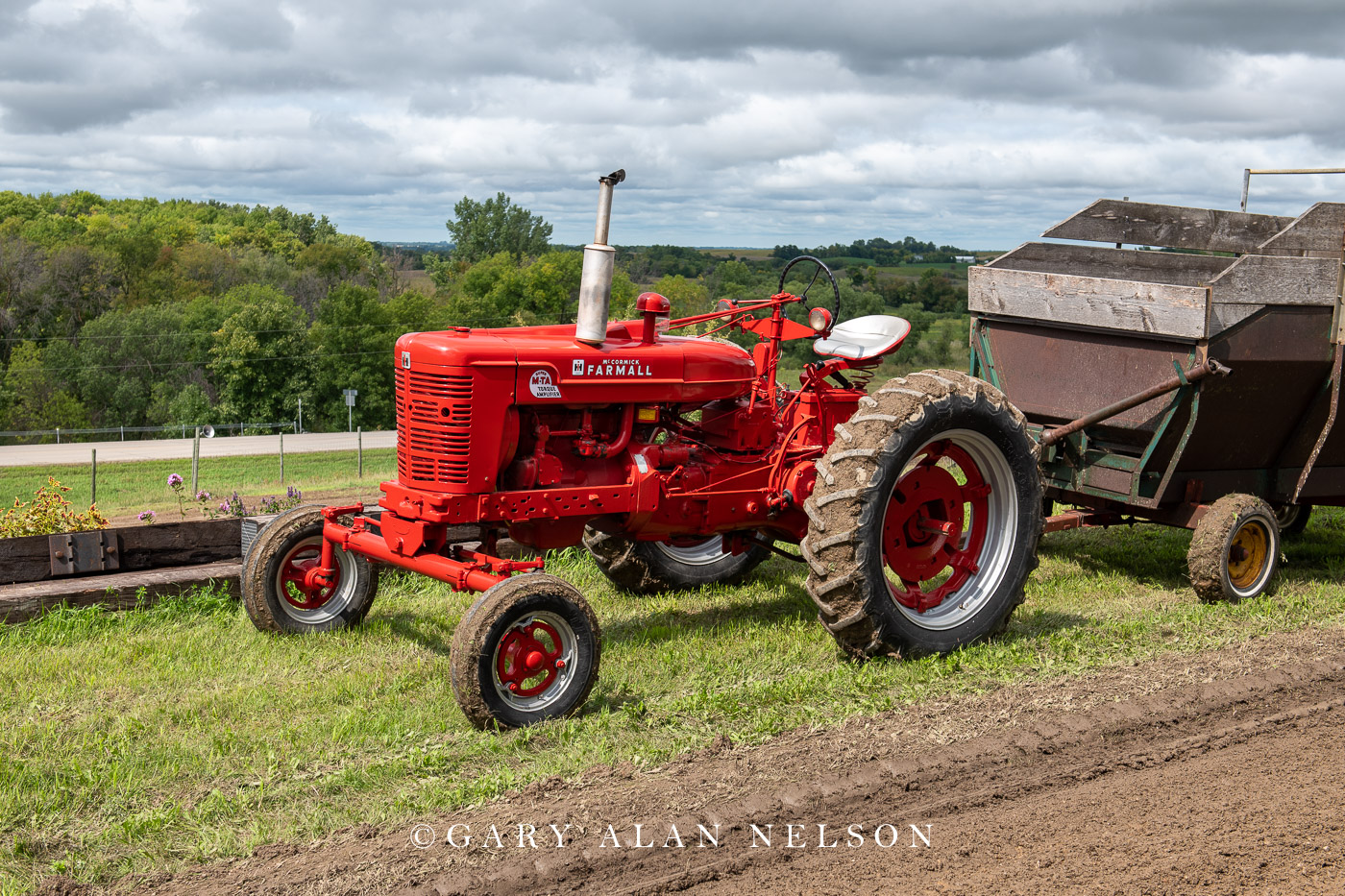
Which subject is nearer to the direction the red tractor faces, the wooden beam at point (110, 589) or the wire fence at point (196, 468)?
the wooden beam

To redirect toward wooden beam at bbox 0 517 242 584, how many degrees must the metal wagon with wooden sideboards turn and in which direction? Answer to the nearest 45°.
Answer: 0° — it already faces it

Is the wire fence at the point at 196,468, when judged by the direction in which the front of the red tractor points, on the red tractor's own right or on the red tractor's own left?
on the red tractor's own right

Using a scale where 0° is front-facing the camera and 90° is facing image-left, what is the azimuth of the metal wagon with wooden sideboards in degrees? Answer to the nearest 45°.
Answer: approximately 45°

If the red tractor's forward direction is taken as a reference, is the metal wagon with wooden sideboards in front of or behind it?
behind

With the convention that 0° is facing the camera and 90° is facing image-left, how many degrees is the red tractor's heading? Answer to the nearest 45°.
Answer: approximately 45°

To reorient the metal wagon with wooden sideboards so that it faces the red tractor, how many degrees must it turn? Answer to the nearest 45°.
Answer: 0° — it already faces it

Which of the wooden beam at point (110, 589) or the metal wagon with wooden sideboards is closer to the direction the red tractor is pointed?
the wooden beam

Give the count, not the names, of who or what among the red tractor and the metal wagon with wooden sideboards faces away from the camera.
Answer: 0
